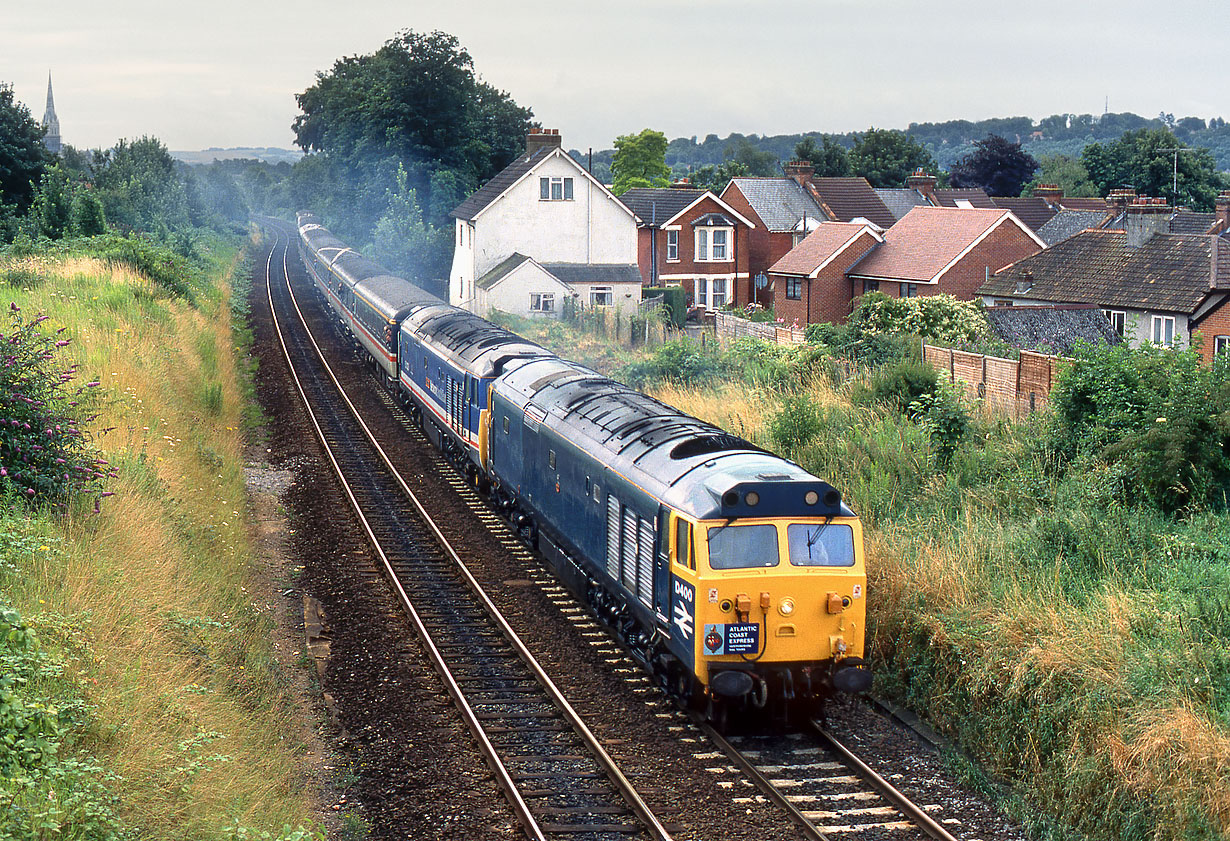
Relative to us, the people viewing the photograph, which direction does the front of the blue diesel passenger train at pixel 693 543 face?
facing the viewer and to the right of the viewer

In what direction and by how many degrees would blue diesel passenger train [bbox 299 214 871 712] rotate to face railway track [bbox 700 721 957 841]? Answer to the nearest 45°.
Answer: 0° — it already faces it

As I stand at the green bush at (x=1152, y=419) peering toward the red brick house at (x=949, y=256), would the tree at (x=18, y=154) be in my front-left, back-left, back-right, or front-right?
front-left

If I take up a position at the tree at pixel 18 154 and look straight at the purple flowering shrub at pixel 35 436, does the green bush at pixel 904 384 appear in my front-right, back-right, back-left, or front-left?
front-left

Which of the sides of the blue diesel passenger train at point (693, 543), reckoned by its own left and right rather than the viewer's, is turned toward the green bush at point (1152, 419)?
left

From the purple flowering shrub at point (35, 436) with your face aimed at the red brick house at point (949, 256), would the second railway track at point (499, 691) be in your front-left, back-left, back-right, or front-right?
front-right

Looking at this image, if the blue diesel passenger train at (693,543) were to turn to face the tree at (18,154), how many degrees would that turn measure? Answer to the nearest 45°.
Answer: approximately 180°

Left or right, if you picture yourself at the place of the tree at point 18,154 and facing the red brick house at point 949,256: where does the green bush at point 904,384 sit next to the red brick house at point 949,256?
right

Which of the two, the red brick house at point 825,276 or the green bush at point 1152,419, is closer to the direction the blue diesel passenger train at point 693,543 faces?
the green bush

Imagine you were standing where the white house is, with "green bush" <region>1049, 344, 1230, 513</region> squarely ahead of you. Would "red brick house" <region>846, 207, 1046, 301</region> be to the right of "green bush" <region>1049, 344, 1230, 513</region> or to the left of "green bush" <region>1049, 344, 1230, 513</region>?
left

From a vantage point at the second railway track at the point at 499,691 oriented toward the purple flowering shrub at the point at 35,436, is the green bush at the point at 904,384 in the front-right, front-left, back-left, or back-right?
back-right

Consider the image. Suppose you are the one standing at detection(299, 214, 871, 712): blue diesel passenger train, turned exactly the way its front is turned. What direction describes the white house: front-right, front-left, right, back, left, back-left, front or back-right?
back-left
